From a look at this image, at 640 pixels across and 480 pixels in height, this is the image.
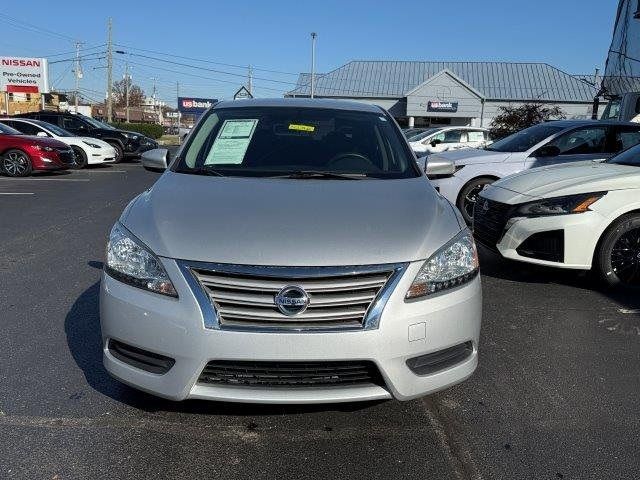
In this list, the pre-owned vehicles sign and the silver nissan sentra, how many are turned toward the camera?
2

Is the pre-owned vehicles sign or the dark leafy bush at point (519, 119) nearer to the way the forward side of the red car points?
the dark leafy bush

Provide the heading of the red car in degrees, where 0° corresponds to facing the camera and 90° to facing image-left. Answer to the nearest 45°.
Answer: approximately 315°

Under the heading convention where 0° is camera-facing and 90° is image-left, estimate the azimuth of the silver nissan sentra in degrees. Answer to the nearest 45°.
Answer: approximately 0°

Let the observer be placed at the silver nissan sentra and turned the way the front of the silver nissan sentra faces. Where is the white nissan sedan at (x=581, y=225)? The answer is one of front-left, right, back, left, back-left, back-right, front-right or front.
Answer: back-left

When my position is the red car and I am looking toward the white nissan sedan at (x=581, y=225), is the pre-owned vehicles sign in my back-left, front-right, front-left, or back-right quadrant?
back-left

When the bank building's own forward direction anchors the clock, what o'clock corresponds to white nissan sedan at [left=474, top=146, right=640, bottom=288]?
The white nissan sedan is roughly at 12 o'clock from the bank building.
